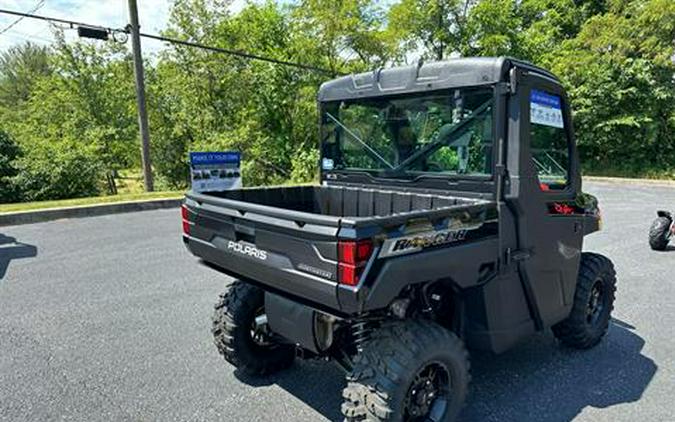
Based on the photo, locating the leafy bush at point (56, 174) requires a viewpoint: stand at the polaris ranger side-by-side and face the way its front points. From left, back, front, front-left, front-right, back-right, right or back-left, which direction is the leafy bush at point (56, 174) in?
left

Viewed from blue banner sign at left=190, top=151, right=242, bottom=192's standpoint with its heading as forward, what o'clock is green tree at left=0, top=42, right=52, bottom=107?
The green tree is roughly at 5 o'clock from the blue banner sign.

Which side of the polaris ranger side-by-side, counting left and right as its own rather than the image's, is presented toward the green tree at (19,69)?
left

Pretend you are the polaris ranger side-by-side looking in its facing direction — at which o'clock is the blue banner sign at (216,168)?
The blue banner sign is roughly at 9 o'clock from the polaris ranger side-by-side.

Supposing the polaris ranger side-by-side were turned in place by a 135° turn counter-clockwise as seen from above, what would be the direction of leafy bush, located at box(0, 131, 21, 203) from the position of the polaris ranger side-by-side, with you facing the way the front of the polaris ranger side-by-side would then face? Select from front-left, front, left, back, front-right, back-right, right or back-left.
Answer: front-right

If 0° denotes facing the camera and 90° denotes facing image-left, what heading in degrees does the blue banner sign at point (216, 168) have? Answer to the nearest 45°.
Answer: approximately 0°

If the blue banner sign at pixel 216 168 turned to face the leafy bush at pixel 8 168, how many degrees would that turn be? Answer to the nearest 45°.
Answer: approximately 135° to its right

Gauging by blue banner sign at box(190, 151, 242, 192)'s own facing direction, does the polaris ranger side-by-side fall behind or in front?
in front

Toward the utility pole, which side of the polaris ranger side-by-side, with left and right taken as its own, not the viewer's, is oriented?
left

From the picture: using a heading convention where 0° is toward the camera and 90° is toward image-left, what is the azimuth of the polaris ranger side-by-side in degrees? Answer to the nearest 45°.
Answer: approximately 225°

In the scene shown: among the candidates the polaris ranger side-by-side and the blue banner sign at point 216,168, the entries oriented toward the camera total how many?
1
